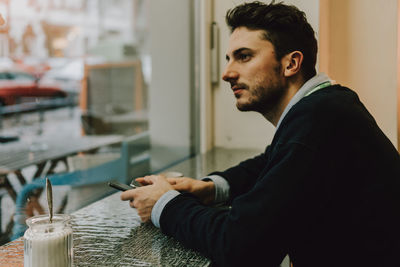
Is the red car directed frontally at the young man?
no

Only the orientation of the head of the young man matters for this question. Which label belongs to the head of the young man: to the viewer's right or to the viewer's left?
to the viewer's left

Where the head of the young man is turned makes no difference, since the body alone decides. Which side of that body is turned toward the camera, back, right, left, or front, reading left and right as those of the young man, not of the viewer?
left
